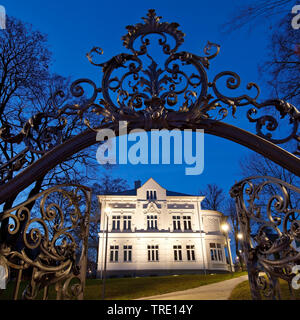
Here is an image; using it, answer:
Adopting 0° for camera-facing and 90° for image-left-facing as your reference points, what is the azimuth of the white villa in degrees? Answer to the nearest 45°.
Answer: approximately 0°

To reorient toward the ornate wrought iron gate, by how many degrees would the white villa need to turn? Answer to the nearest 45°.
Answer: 0° — it already faces it
